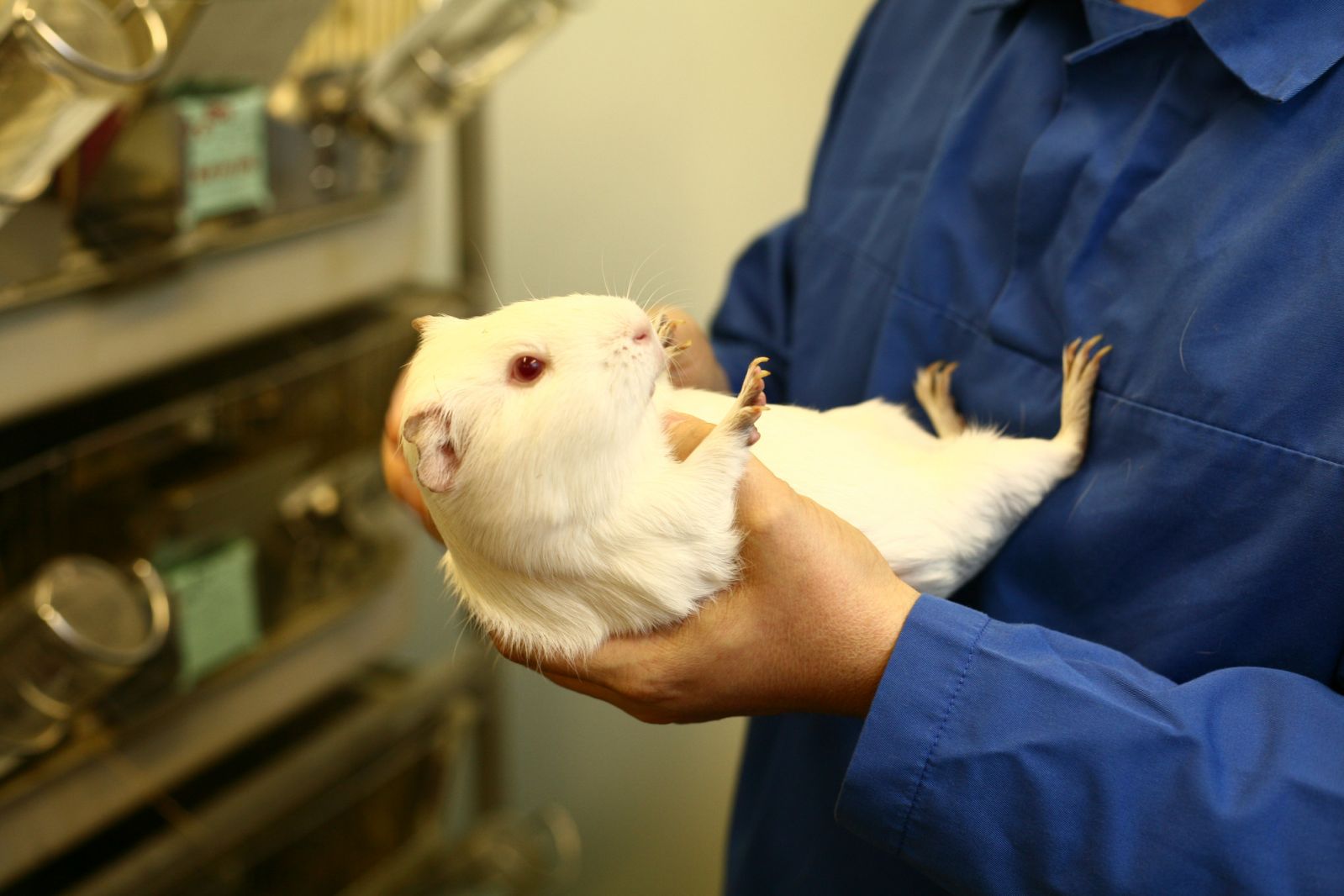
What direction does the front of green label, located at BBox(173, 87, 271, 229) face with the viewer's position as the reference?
facing the viewer and to the right of the viewer

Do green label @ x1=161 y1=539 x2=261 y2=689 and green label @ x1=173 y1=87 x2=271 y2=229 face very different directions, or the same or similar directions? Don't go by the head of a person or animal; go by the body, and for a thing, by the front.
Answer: same or similar directions

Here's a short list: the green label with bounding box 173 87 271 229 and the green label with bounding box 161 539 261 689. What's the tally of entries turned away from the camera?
0
